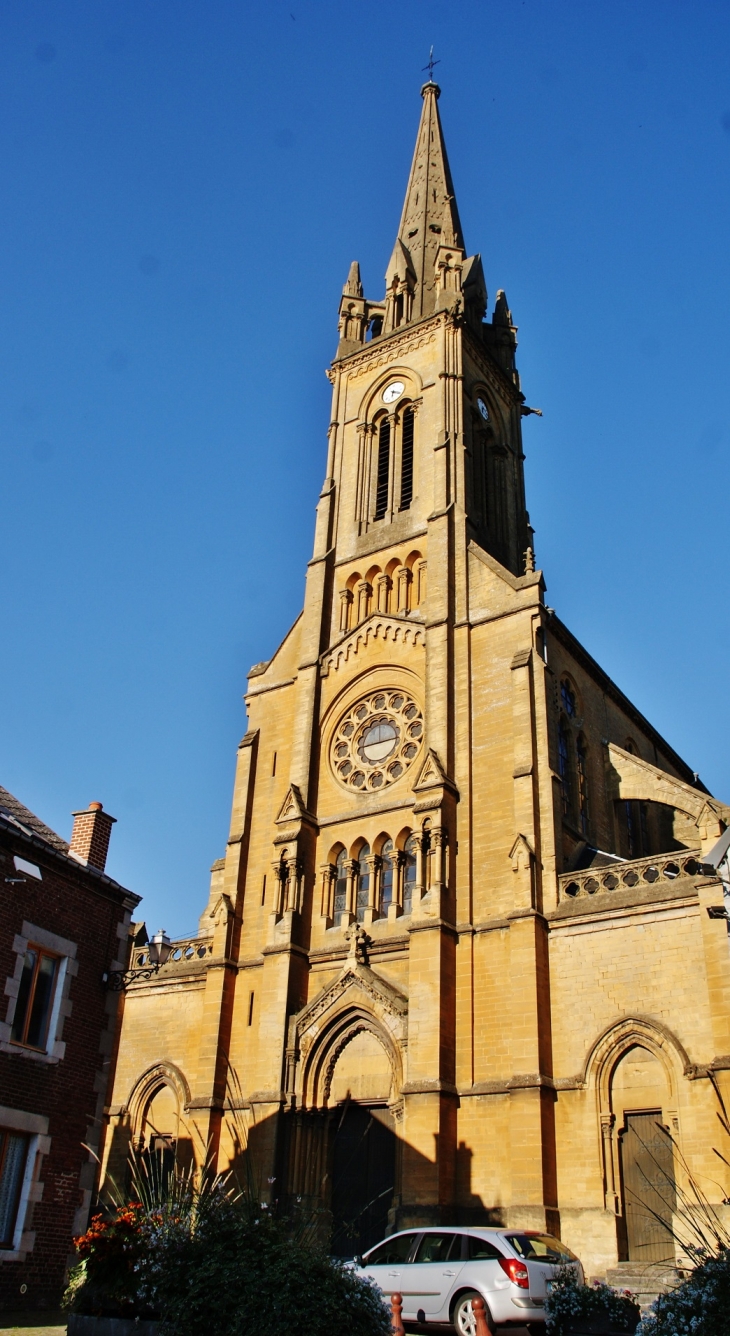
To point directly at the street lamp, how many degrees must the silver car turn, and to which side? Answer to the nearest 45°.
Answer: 0° — it already faces it

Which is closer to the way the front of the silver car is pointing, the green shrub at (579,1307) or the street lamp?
the street lamp

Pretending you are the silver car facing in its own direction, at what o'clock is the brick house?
The brick house is roughly at 11 o'clock from the silver car.

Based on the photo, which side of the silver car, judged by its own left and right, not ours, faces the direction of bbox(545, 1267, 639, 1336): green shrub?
back

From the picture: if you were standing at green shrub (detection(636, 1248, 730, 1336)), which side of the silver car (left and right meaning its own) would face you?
back

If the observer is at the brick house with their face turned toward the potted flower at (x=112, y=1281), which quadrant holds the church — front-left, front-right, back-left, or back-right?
back-left

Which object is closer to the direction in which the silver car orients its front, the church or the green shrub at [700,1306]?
the church

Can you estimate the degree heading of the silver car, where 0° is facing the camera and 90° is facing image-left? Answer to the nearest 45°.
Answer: approximately 135°

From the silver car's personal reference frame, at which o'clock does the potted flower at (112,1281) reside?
The potted flower is roughly at 9 o'clock from the silver car.
